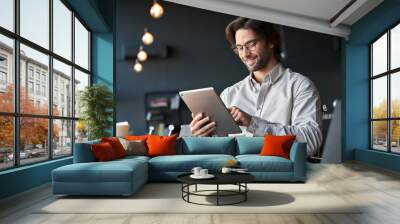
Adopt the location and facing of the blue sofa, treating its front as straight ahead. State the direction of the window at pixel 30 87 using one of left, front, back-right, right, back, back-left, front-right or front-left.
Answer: right

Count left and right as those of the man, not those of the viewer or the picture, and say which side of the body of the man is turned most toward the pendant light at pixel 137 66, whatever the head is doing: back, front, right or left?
right

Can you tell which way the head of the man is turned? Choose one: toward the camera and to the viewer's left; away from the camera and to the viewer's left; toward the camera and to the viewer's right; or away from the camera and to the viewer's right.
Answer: toward the camera and to the viewer's left
